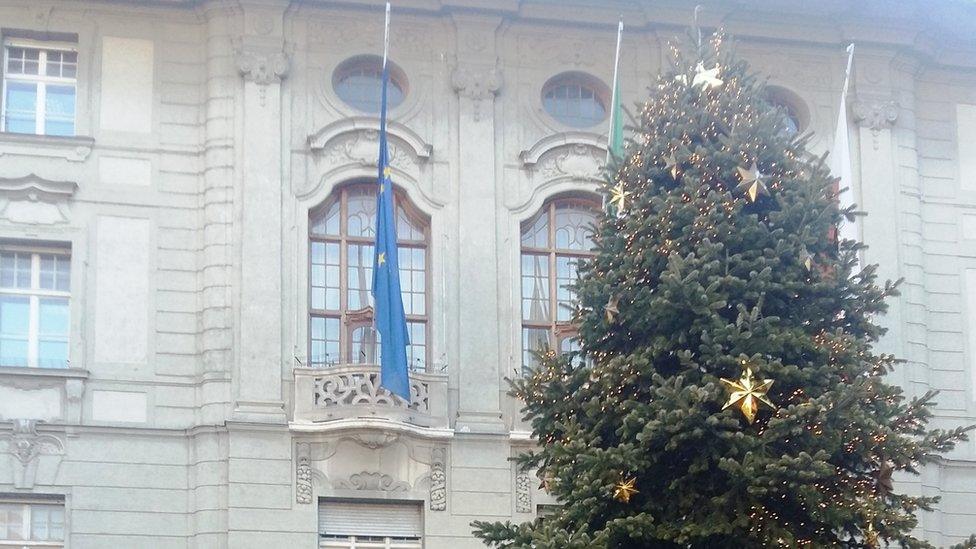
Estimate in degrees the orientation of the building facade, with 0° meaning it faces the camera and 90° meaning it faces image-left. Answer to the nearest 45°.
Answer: approximately 0°

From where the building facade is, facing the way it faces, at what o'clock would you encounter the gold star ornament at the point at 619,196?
The gold star ornament is roughly at 11 o'clock from the building facade.

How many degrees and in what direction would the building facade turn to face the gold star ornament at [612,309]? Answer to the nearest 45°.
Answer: approximately 45° to its left
